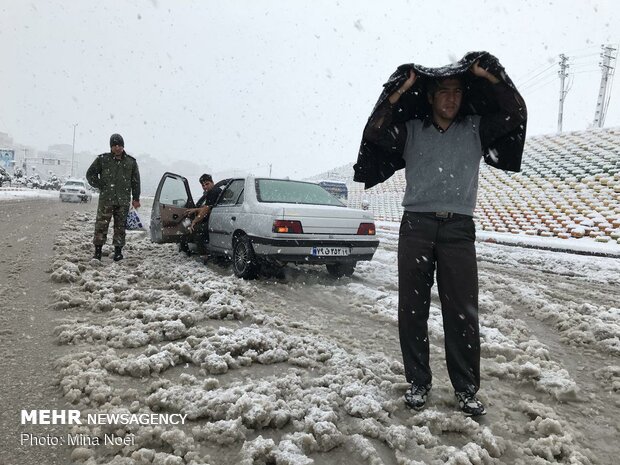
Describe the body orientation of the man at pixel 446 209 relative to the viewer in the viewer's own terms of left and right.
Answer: facing the viewer

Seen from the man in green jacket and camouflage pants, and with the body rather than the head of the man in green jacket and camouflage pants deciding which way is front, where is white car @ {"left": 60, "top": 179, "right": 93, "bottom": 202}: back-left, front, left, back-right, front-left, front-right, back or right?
back

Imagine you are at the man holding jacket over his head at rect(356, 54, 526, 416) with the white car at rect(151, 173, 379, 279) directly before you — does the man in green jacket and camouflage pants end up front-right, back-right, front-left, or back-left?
front-left

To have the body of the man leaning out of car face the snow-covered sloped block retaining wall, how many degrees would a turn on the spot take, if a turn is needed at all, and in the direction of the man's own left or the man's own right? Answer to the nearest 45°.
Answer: approximately 180°

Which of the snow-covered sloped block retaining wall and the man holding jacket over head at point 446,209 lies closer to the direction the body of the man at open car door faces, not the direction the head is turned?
the man holding jacket over head

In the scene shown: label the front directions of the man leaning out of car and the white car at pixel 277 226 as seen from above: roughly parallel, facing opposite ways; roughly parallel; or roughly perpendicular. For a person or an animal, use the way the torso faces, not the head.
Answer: roughly perpendicular

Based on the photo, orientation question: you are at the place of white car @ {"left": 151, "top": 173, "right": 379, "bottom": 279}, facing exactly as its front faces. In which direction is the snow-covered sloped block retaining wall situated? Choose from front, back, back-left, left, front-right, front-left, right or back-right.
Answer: right

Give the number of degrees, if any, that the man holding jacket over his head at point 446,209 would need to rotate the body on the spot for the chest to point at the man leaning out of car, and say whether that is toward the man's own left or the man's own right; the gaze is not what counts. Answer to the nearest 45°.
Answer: approximately 135° to the man's own right

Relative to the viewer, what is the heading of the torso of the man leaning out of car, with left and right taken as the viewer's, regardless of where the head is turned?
facing the viewer and to the left of the viewer

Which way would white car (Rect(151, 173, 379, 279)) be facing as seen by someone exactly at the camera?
facing away from the viewer and to the left of the viewer

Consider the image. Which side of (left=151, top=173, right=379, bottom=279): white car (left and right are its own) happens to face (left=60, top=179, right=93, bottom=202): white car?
front

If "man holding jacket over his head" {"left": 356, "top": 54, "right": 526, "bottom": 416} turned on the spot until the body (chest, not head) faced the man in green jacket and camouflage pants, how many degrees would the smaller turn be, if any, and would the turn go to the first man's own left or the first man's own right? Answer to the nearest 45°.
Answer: approximately 135° to the first man's own right

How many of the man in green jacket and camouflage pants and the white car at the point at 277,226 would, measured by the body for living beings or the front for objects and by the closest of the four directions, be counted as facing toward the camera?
1
